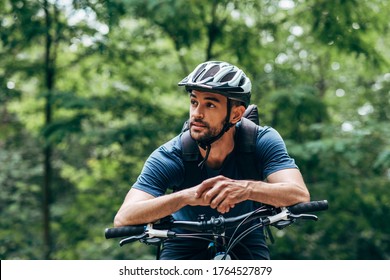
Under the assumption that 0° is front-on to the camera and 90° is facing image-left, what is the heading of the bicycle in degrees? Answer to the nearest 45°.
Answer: approximately 0°
